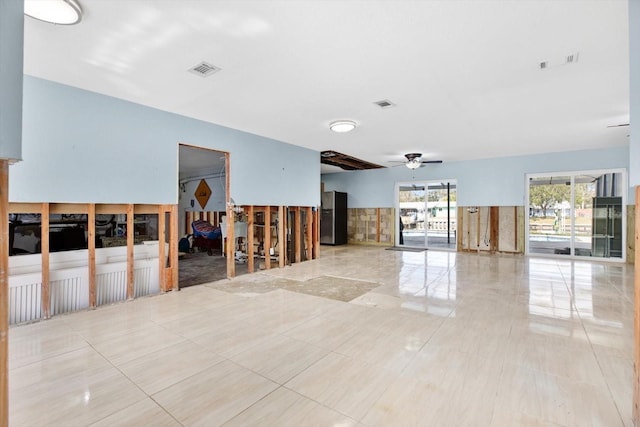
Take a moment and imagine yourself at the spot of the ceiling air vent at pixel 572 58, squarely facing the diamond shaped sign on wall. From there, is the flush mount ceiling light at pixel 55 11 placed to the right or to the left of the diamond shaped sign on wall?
left

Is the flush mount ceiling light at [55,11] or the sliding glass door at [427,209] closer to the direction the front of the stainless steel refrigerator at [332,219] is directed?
the flush mount ceiling light

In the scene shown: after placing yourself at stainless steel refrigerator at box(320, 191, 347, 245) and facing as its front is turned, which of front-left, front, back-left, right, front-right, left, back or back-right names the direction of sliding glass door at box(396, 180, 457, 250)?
back-left

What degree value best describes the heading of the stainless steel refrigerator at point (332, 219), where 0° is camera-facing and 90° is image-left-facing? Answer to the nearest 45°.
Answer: approximately 45°

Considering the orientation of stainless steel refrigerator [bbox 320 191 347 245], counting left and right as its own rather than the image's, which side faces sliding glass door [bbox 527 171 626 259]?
left

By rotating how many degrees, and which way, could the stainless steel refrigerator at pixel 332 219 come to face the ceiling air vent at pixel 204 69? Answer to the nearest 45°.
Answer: approximately 45° to its left

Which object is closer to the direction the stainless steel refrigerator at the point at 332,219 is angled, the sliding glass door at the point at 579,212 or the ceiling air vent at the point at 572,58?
the ceiling air vent

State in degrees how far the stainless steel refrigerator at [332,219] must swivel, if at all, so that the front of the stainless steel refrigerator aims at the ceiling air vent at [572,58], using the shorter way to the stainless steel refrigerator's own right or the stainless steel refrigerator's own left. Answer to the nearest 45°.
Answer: approximately 45° to the stainless steel refrigerator's own left

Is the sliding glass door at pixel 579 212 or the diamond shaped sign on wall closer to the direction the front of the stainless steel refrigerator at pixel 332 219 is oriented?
the diamond shaped sign on wall
